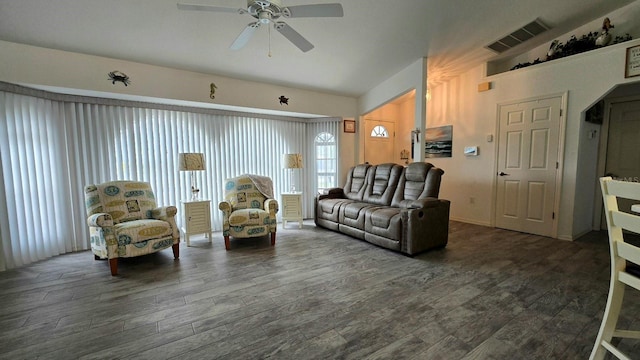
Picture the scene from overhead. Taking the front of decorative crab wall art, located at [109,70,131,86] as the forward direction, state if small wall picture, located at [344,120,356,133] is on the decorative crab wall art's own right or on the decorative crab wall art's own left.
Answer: on the decorative crab wall art's own left

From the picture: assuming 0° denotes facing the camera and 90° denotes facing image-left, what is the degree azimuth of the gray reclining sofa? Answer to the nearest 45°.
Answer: approximately 45°

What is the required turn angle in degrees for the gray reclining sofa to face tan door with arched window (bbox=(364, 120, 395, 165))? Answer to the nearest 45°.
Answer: approximately 135° to its right

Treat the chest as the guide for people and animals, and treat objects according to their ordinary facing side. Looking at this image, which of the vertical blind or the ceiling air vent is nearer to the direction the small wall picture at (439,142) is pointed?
the vertical blind

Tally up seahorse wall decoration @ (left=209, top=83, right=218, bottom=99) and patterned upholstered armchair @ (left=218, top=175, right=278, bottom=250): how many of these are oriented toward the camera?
2

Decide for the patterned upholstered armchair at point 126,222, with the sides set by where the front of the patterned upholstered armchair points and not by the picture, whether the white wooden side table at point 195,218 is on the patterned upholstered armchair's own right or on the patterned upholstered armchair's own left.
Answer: on the patterned upholstered armchair's own left

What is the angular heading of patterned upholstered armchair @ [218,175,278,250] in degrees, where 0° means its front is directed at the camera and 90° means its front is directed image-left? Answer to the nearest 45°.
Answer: approximately 0°
